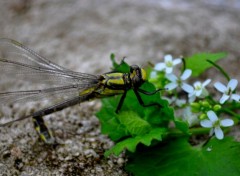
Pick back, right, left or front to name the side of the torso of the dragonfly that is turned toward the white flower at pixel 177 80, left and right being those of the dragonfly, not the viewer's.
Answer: front

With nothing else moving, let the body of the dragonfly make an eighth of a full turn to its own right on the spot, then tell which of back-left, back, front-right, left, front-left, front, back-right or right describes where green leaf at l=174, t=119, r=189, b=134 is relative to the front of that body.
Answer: front

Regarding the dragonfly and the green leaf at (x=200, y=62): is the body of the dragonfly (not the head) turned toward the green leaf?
yes

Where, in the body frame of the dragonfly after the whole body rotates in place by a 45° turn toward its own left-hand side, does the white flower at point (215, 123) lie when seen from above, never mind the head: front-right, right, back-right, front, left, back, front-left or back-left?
right

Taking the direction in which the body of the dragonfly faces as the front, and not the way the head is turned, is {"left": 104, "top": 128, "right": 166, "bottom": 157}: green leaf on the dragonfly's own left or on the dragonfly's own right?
on the dragonfly's own right

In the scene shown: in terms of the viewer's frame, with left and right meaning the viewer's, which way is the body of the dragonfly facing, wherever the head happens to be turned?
facing to the right of the viewer
